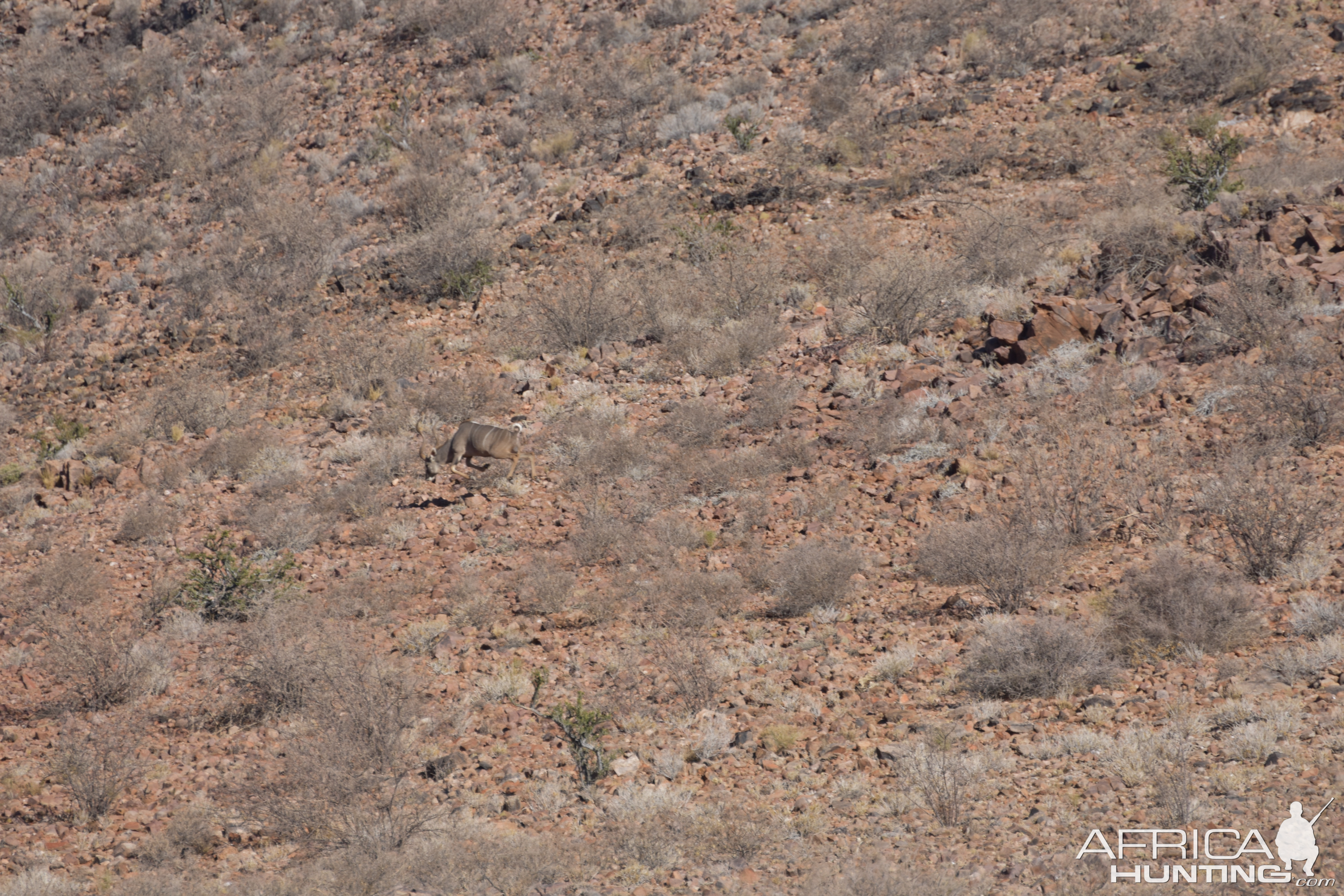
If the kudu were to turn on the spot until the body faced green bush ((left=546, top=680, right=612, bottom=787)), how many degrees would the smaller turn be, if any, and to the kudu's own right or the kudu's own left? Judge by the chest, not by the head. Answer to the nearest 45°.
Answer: approximately 90° to the kudu's own left

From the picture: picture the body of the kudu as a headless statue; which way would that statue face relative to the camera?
to the viewer's left

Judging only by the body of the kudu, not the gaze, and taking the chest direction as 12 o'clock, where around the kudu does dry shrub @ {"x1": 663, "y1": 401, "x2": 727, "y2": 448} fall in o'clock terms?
The dry shrub is roughly at 6 o'clock from the kudu.

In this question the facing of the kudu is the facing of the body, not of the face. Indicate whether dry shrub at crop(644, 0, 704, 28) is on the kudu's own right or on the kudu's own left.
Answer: on the kudu's own right

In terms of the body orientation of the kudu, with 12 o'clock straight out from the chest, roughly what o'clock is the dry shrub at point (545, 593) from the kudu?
The dry shrub is roughly at 9 o'clock from the kudu.

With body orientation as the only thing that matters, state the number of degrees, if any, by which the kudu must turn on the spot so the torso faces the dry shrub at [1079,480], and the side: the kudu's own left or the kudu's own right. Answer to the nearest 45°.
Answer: approximately 135° to the kudu's own left

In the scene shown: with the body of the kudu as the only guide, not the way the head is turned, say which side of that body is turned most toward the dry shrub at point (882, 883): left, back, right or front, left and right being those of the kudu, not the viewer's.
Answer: left

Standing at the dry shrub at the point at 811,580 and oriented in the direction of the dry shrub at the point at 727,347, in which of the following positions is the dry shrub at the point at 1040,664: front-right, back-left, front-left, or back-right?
back-right

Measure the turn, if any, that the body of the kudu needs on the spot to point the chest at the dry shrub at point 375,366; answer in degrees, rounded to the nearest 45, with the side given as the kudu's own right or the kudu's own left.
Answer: approximately 90° to the kudu's own right

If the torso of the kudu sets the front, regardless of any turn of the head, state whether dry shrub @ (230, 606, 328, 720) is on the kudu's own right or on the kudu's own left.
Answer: on the kudu's own left

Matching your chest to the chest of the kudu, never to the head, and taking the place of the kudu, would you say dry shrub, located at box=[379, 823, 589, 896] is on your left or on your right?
on your left
